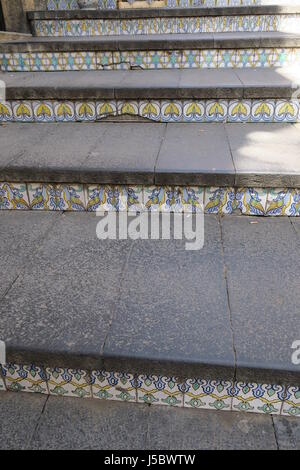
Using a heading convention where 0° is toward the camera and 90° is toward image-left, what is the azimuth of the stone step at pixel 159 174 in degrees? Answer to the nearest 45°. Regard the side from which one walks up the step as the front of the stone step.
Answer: approximately 0°

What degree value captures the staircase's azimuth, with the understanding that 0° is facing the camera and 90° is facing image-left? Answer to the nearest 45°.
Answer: approximately 0°
